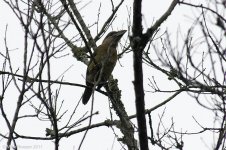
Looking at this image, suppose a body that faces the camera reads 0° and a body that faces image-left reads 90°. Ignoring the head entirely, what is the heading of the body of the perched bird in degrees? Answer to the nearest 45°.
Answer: approximately 270°
